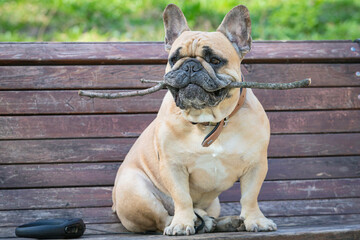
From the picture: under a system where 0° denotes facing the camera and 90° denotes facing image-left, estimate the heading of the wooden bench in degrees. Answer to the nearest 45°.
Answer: approximately 0°

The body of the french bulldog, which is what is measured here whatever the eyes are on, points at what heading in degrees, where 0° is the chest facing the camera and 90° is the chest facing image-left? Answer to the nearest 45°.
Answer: approximately 315°

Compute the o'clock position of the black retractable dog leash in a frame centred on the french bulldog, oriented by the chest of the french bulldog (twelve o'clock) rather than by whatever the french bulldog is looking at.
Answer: The black retractable dog leash is roughly at 4 o'clock from the french bulldog.
